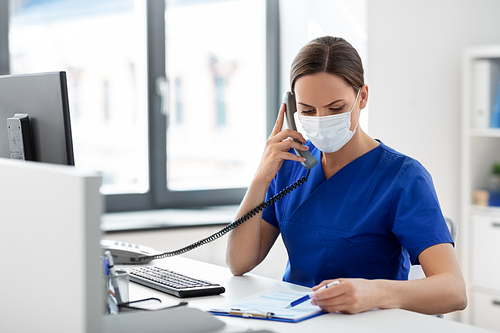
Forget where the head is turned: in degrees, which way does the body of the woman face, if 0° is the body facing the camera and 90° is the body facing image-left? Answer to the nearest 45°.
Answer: approximately 45°

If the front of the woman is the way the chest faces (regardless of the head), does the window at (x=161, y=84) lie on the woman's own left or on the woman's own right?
on the woman's own right

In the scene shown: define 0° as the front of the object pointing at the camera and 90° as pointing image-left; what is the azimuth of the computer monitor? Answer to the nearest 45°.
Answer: approximately 225°

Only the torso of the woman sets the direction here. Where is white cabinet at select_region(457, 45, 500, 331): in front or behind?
behind

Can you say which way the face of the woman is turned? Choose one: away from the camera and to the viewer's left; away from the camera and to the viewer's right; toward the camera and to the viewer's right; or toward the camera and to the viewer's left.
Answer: toward the camera and to the viewer's left

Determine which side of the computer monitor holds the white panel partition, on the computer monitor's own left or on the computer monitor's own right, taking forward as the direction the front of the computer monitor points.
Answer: on the computer monitor's own right
